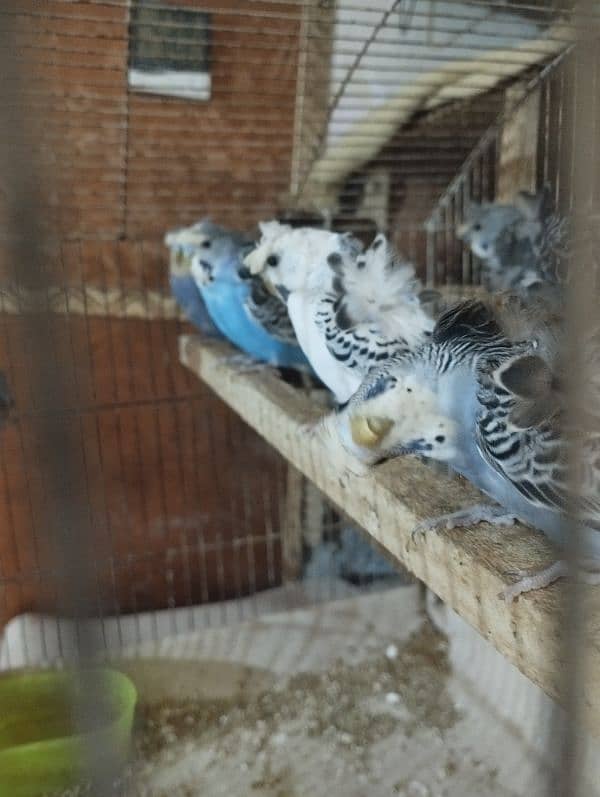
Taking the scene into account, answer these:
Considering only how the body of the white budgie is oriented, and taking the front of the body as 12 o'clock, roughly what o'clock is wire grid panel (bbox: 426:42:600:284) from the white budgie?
The wire grid panel is roughly at 4 o'clock from the white budgie.

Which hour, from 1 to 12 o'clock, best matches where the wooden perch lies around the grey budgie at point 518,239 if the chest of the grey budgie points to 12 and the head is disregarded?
The wooden perch is roughly at 9 o'clock from the grey budgie.

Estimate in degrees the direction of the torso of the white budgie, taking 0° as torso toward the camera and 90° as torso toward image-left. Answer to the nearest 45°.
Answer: approximately 90°

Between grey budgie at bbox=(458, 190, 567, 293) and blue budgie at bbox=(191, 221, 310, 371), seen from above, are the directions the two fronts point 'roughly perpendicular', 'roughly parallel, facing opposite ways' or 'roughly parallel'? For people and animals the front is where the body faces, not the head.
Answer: roughly parallel

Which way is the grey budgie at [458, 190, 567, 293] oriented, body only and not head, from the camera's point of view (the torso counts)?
to the viewer's left

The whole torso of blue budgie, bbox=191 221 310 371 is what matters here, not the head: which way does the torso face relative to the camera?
to the viewer's left

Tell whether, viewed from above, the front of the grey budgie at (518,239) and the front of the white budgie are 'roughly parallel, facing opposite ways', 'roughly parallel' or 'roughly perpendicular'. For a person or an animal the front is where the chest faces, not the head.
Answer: roughly parallel

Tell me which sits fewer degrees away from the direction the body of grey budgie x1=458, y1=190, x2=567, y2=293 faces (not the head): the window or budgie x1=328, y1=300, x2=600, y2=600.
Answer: the window

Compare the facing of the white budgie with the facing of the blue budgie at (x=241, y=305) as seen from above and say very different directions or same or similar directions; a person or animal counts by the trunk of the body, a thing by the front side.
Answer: same or similar directions
